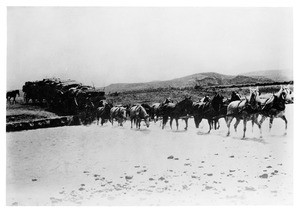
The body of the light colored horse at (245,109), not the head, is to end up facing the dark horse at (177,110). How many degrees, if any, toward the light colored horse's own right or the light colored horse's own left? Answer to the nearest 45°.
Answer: approximately 135° to the light colored horse's own right

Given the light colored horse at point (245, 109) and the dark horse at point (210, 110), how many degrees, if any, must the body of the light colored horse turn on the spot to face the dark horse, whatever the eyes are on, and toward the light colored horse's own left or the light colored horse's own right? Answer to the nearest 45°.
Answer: approximately 135° to the light colored horse's own right

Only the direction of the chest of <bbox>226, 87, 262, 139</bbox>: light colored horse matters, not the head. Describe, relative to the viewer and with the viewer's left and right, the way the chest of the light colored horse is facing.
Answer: facing the viewer and to the right of the viewer
